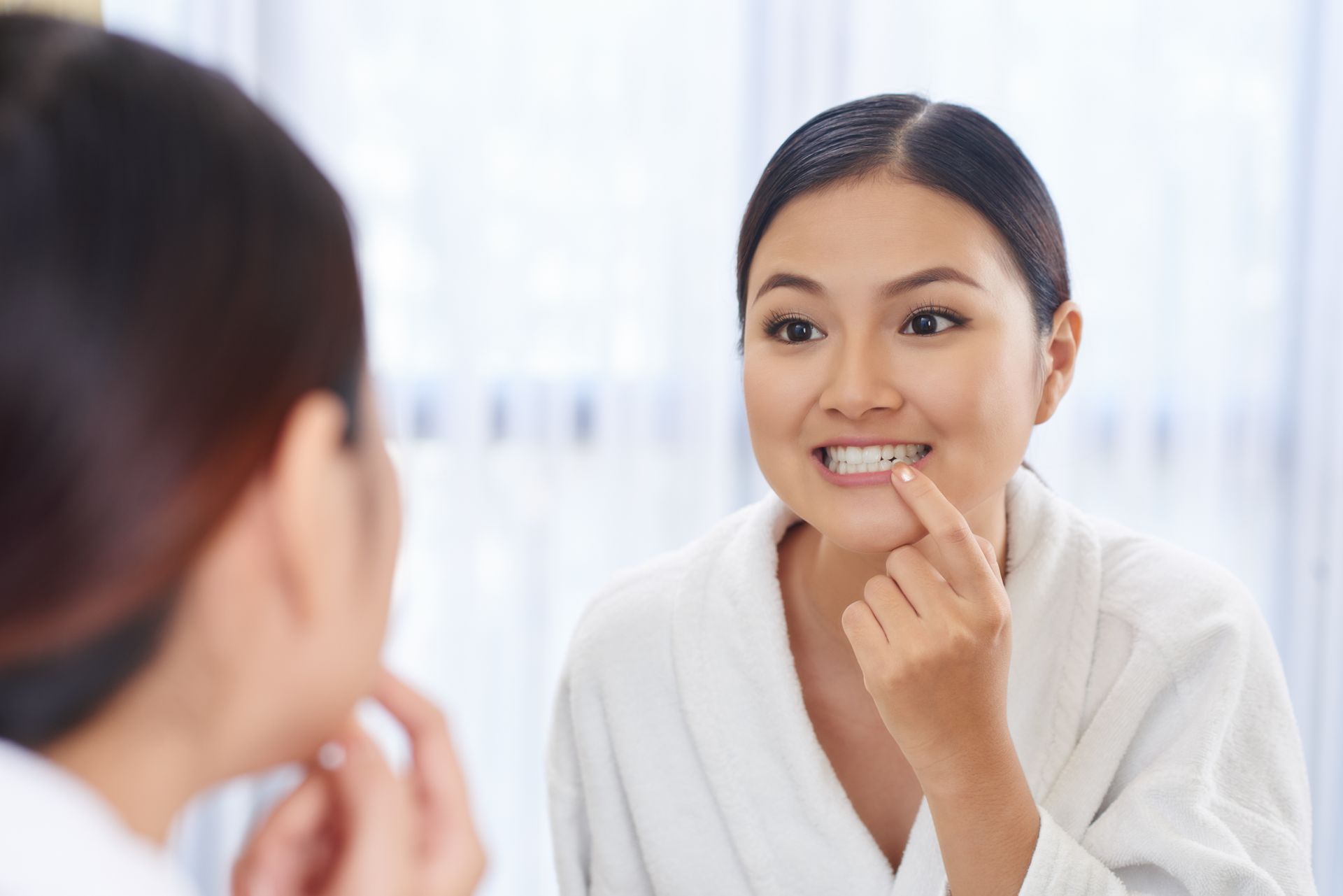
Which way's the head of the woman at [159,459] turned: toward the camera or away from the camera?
away from the camera

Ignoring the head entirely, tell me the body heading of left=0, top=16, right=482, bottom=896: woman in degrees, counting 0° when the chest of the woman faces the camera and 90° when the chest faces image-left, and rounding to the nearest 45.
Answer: approximately 225°
